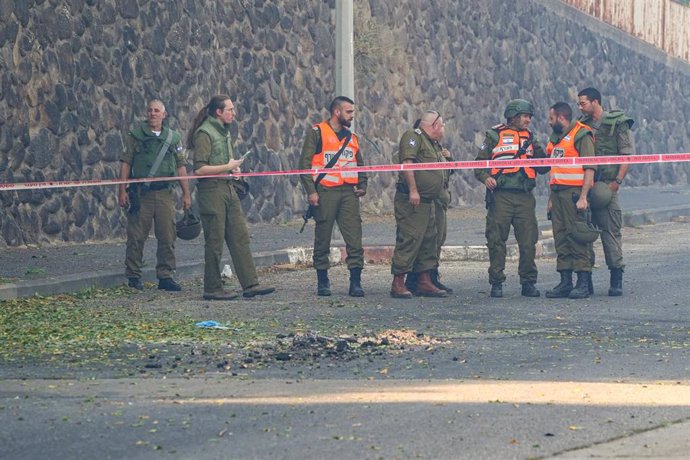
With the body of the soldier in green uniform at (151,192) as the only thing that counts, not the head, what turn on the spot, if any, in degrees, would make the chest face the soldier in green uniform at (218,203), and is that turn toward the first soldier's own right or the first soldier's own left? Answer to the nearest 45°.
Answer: approximately 45° to the first soldier's own left

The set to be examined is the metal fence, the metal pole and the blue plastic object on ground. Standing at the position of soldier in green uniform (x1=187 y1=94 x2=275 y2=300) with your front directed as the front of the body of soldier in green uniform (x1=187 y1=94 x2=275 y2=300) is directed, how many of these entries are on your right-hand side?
1

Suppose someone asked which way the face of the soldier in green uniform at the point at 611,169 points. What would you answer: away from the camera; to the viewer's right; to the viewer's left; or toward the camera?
to the viewer's left

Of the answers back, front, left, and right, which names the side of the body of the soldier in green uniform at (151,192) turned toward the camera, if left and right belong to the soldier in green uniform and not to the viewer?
front

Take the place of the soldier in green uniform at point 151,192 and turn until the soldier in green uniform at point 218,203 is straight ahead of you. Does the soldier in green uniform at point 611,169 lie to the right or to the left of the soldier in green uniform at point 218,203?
left

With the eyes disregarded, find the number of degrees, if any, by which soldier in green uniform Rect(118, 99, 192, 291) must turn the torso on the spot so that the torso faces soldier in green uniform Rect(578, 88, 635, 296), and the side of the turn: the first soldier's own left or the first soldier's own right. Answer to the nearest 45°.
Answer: approximately 90° to the first soldier's own left

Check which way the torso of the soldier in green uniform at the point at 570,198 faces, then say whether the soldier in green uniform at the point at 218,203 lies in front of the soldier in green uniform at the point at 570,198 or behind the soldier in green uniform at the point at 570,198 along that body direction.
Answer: in front

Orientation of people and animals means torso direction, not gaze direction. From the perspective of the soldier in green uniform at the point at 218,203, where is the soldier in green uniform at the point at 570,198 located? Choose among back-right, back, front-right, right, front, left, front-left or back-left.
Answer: front

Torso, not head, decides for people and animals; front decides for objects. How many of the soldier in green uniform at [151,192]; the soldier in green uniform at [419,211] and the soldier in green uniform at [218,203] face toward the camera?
1

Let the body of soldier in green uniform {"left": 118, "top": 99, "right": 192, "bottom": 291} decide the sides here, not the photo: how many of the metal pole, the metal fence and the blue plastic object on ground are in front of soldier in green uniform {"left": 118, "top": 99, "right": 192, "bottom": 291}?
1

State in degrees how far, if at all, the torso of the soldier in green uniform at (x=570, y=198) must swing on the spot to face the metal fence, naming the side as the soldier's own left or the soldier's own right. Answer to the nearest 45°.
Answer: approximately 135° to the soldier's own right

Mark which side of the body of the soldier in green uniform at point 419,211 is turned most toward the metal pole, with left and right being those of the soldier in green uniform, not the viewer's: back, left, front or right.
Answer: left

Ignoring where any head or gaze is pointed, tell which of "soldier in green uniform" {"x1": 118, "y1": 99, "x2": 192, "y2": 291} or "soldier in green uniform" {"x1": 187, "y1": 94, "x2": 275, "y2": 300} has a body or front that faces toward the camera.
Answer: "soldier in green uniform" {"x1": 118, "y1": 99, "x2": 192, "y2": 291}

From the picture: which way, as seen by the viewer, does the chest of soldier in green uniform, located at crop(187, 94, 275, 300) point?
to the viewer's right

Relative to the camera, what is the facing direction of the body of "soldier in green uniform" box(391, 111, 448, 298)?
to the viewer's right

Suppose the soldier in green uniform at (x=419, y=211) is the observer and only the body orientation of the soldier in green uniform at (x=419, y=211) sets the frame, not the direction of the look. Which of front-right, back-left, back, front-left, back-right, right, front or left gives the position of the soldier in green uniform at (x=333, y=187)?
back
